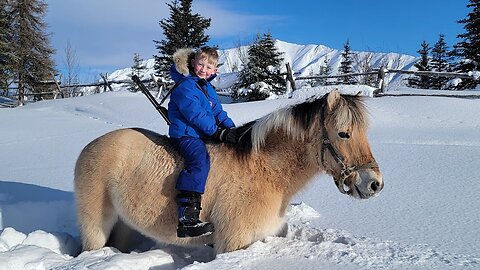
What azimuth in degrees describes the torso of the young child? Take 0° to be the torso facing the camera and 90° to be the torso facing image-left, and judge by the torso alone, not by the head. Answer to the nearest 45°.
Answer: approximately 270°

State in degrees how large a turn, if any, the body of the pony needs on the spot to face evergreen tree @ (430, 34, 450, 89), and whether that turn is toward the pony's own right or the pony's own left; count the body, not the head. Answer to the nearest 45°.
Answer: approximately 45° to the pony's own left

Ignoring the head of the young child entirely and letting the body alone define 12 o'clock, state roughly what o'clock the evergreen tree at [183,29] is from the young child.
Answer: The evergreen tree is roughly at 9 o'clock from the young child.

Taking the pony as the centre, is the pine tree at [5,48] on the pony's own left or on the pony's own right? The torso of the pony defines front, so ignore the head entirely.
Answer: on the pony's own left

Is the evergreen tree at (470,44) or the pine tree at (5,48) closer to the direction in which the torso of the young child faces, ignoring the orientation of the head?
the evergreen tree

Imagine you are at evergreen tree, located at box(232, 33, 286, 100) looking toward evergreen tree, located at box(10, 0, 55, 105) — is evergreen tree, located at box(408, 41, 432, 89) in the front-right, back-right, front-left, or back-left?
back-right

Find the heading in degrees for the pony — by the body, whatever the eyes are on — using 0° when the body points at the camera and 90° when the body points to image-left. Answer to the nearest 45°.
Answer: approximately 270°
